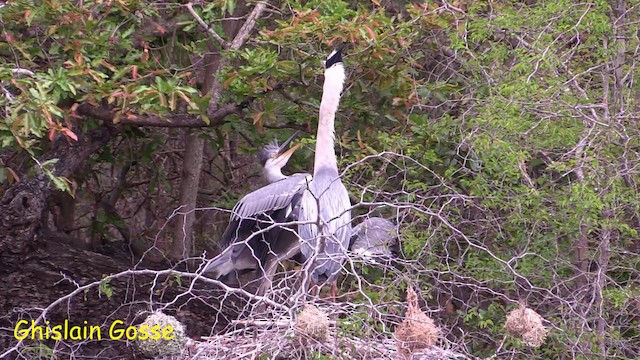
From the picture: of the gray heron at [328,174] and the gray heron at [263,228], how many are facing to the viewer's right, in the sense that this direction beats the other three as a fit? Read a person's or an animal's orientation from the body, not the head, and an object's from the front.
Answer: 1

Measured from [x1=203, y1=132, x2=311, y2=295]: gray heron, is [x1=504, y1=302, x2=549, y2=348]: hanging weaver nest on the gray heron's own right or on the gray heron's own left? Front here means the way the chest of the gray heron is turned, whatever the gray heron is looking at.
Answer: on the gray heron's own right

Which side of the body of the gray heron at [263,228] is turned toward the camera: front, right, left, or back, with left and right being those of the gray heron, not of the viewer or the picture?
right

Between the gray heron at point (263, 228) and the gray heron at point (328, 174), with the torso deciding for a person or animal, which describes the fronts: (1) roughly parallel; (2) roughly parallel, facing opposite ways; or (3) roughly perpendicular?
roughly perpendicular

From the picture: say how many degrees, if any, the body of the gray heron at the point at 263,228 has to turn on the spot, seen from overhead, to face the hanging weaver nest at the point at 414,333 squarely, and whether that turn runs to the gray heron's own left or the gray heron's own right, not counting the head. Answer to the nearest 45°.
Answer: approximately 90° to the gray heron's own right
